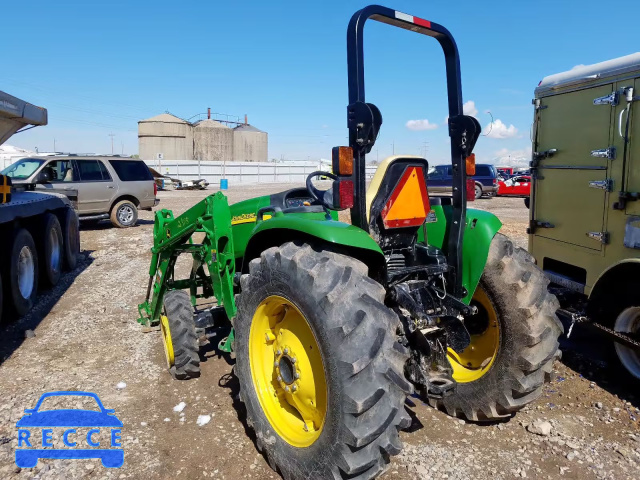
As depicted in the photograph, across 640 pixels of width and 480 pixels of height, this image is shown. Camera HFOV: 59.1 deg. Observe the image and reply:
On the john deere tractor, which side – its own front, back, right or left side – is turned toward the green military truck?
right

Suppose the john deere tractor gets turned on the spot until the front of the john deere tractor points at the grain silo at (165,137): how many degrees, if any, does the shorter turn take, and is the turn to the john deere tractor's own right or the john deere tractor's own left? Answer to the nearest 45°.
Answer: approximately 45° to the john deere tractor's own right

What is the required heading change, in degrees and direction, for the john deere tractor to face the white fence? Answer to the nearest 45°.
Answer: approximately 45° to its right

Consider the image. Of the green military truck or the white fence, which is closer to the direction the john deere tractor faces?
the white fence

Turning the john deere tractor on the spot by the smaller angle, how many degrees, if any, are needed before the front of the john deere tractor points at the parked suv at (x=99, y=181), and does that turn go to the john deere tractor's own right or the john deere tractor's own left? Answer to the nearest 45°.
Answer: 0° — it already faces it

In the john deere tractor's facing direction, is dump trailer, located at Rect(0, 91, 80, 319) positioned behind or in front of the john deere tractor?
in front

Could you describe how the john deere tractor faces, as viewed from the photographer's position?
facing away from the viewer and to the left of the viewer

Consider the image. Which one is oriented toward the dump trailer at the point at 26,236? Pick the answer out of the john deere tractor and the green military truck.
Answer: the john deere tractor
